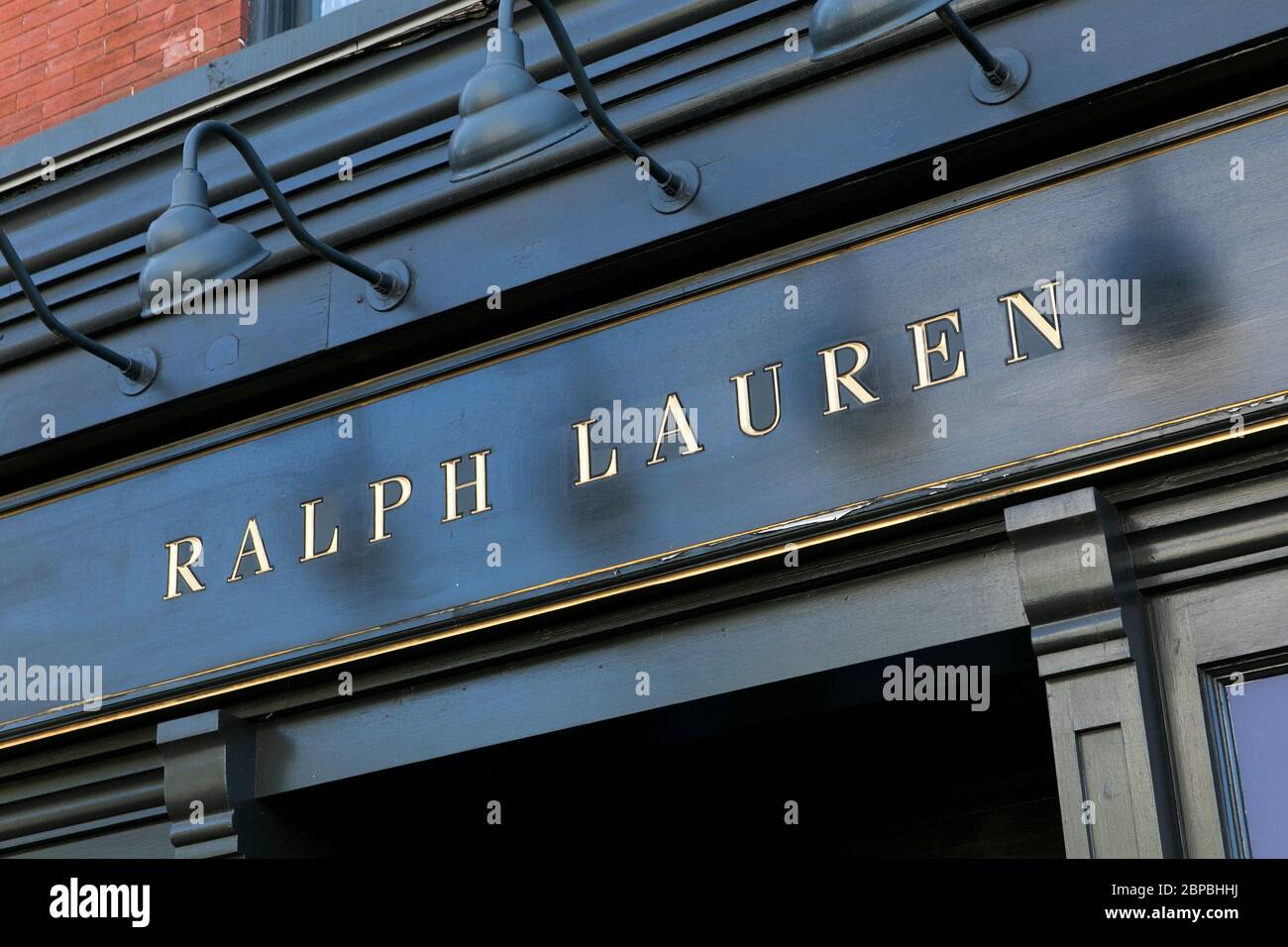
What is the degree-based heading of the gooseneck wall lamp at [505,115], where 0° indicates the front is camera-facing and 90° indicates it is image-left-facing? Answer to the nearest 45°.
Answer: approximately 45°

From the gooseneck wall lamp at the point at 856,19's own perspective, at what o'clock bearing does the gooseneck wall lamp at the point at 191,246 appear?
the gooseneck wall lamp at the point at 191,246 is roughly at 2 o'clock from the gooseneck wall lamp at the point at 856,19.

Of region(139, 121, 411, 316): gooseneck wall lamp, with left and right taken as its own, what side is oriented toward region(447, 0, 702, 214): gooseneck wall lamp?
left

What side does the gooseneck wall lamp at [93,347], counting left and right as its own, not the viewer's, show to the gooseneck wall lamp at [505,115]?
left

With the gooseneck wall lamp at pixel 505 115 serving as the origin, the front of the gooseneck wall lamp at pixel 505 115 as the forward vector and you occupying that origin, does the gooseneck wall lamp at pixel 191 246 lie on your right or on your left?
on your right

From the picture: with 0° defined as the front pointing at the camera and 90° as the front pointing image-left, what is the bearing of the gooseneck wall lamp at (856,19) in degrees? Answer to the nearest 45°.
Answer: approximately 45°
